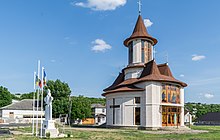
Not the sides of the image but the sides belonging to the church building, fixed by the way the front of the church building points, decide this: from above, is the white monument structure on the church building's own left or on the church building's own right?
on the church building's own right
